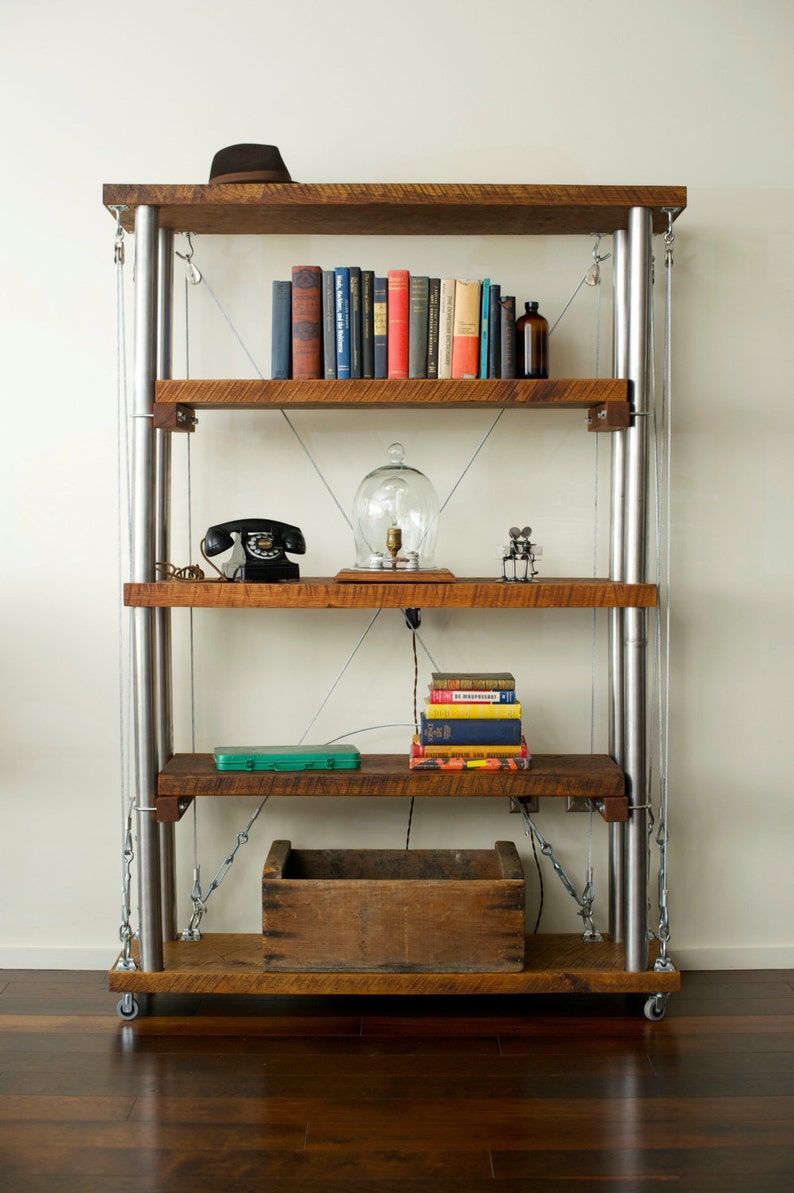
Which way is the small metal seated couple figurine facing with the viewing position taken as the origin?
facing the viewer

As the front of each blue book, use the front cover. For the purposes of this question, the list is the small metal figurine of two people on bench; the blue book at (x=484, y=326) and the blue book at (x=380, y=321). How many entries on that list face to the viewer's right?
2

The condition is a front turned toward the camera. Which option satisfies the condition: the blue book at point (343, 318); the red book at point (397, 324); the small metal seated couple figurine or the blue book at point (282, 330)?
the small metal seated couple figurine

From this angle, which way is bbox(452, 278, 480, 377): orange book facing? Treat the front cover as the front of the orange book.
to the viewer's right

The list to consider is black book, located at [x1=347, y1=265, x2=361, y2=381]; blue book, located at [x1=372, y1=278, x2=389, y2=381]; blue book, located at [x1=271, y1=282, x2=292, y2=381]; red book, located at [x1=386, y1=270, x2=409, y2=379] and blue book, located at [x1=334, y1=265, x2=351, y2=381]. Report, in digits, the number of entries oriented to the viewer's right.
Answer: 5
